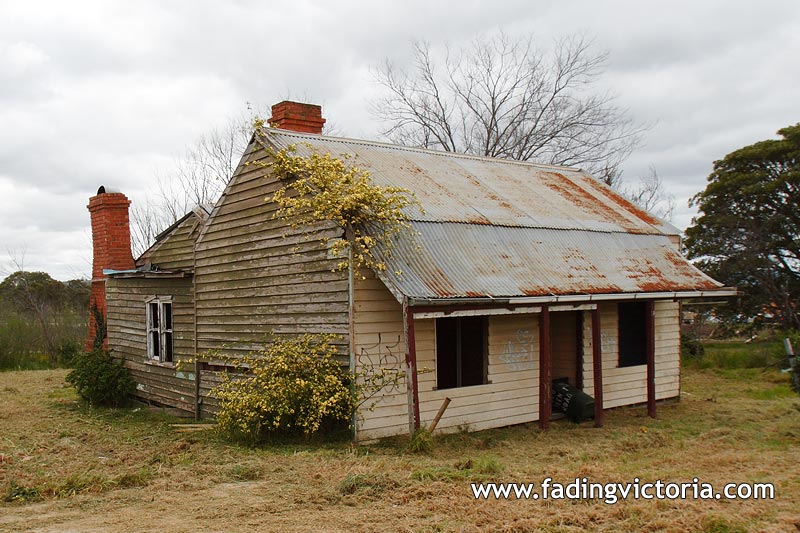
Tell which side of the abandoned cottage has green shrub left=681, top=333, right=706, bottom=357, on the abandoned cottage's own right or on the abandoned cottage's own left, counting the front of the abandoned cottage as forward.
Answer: on the abandoned cottage's own left

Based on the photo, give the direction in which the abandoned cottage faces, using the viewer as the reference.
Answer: facing the viewer and to the right of the viewer
